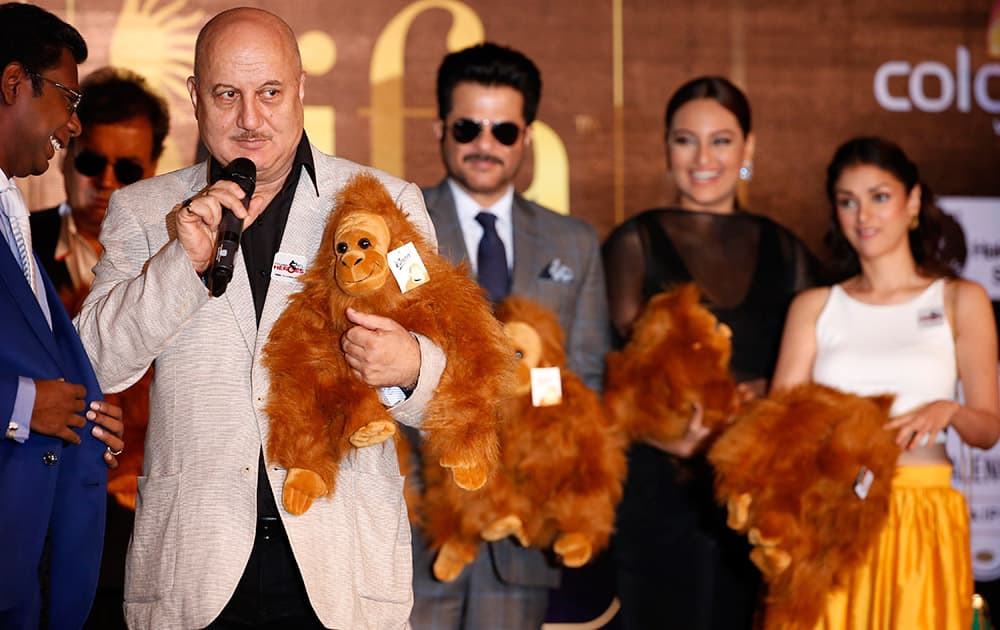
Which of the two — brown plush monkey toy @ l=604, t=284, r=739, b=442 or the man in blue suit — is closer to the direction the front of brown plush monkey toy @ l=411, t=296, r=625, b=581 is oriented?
the man in blue suit

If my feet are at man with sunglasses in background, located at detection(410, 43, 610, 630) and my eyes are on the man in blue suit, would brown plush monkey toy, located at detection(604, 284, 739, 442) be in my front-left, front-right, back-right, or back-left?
back-left

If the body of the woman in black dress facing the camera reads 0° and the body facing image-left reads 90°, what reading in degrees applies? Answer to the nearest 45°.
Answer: approximately 0°

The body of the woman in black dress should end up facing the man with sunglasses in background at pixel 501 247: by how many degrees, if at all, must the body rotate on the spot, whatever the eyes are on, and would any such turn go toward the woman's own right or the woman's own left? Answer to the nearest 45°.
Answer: approximately 45° to the woman's own right

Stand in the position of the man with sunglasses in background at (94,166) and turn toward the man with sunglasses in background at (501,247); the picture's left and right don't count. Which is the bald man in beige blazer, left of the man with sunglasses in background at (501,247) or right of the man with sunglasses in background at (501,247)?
right

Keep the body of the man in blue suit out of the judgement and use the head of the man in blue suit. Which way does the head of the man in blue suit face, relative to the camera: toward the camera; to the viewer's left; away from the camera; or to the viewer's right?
to the viewer's right

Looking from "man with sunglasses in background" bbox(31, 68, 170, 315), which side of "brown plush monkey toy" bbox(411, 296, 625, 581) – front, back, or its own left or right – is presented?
right

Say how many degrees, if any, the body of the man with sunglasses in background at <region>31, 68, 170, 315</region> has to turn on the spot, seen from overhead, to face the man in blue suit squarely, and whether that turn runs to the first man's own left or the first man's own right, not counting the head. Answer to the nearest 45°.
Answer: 0° — they already face them

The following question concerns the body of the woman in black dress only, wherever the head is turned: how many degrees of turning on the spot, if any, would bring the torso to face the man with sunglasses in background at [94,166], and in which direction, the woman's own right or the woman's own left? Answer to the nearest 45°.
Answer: approximately 90° to the woman's own right

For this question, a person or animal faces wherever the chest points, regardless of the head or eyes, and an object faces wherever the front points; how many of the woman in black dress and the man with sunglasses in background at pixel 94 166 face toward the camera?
2

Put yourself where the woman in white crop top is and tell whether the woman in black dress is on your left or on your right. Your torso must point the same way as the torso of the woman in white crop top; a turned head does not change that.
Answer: on your right
